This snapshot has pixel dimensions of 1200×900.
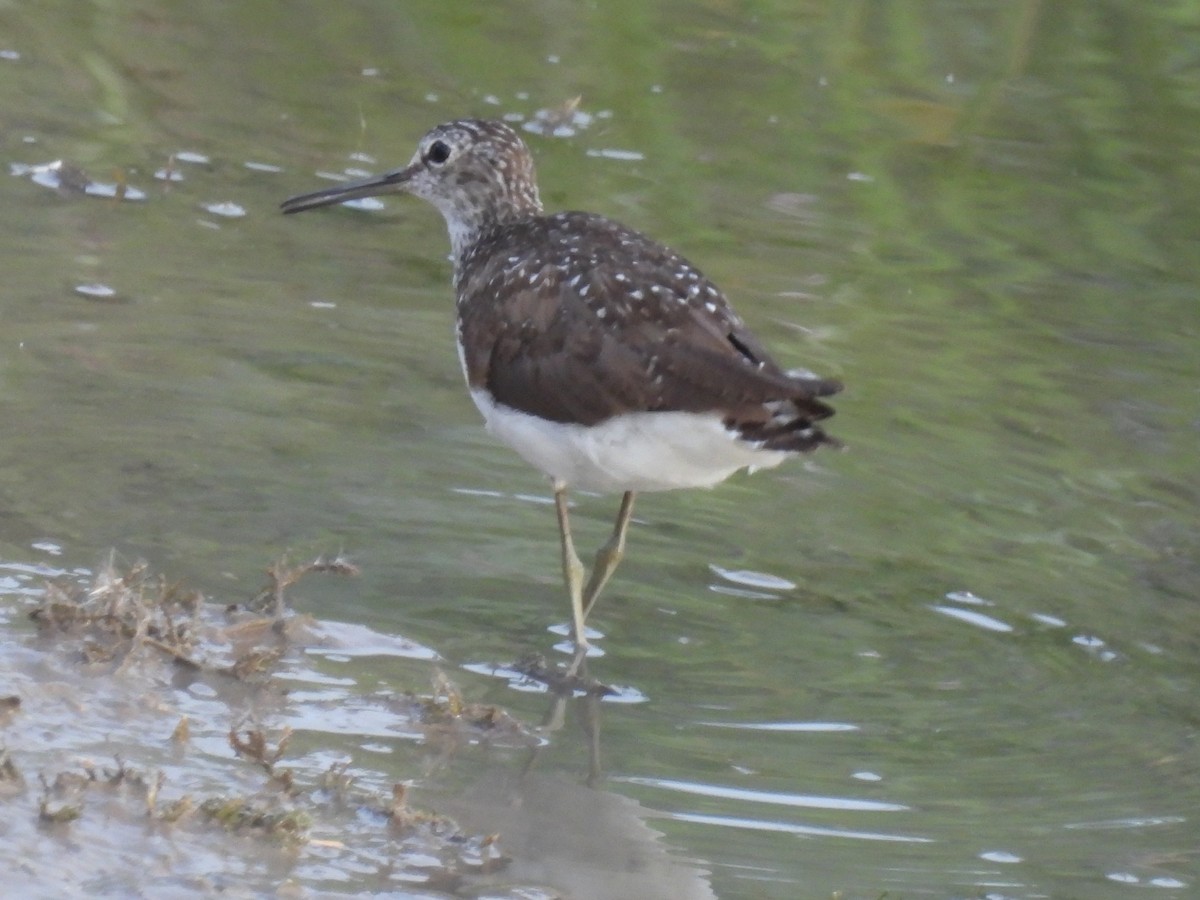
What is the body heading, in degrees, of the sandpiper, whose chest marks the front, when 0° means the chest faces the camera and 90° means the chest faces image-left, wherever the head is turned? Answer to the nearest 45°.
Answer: approximately 90°
